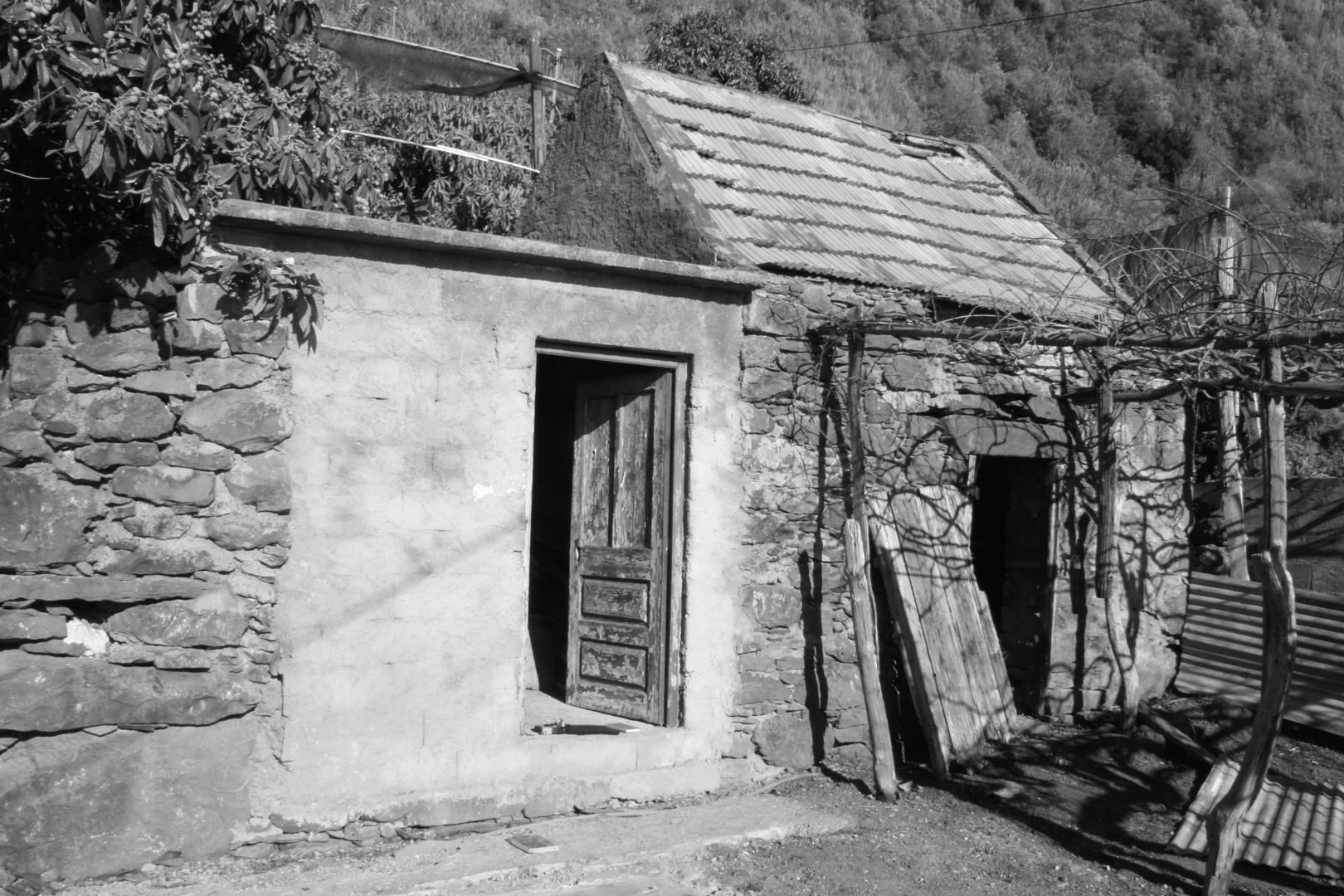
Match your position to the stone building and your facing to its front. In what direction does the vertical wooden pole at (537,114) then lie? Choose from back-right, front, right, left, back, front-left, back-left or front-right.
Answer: back-left

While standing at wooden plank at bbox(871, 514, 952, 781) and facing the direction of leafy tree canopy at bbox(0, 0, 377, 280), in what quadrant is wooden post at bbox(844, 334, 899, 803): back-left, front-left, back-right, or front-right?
front-left

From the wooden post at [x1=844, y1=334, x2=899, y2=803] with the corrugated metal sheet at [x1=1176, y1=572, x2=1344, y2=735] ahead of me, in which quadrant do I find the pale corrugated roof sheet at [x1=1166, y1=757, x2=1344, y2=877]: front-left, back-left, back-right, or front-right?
front-right

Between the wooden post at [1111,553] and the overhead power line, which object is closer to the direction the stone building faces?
the wooden post

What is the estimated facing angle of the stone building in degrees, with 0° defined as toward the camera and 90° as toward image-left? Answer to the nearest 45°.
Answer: approximately 315°

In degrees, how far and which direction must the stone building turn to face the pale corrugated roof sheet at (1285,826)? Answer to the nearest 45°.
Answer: approximately 45° to its left

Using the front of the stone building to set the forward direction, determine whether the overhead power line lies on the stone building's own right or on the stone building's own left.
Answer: on the stone building's own left

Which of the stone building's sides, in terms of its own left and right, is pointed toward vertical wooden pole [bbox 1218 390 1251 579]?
left
